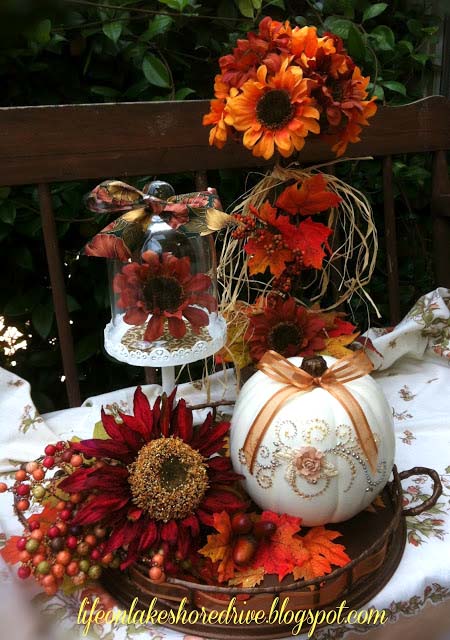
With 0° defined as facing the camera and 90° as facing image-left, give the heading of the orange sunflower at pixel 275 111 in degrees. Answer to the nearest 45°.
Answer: approximately 0°
